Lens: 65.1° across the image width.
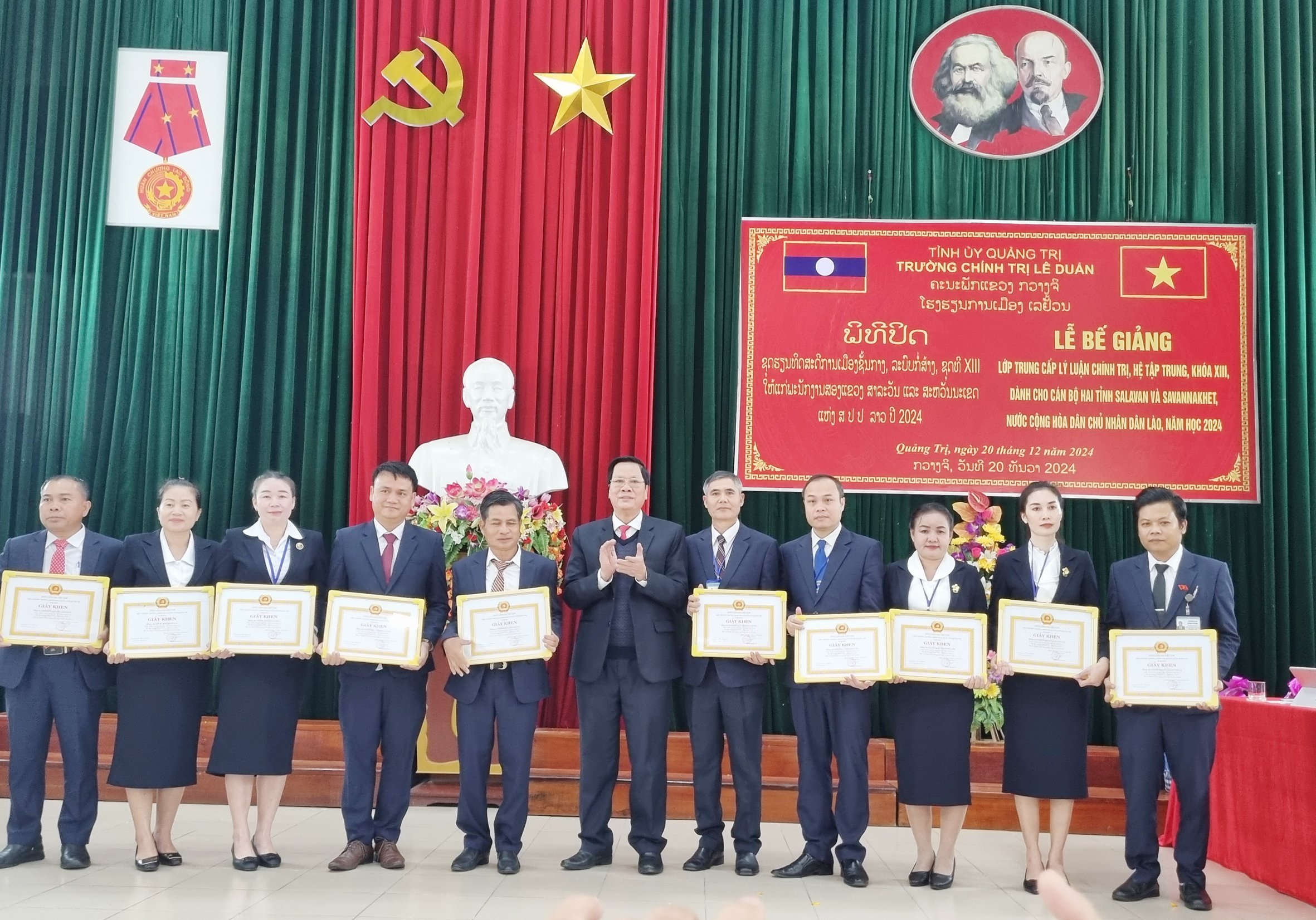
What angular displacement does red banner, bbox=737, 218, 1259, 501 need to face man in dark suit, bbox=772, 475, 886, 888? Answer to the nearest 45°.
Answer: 0° — it already faces them

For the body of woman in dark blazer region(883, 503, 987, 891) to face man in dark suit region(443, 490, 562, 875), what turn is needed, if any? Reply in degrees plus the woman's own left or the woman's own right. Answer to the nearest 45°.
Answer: approximately 90° to the woman's own right

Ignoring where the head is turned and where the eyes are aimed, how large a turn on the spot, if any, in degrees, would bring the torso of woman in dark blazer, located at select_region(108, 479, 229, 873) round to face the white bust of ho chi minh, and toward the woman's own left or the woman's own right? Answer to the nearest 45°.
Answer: approximately 135° to the woman's own left

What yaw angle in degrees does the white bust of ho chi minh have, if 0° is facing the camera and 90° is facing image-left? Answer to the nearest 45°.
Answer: approximately 0°

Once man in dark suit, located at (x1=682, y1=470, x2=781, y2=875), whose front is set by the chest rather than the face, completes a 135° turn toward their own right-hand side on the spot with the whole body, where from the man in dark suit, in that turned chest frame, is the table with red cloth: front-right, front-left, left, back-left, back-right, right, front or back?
back-right

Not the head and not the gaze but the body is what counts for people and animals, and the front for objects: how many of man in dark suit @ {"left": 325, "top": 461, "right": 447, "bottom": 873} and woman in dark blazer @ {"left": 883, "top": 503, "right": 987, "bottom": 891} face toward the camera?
2

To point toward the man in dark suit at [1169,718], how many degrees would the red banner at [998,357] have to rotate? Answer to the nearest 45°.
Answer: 0° — it already faces them
